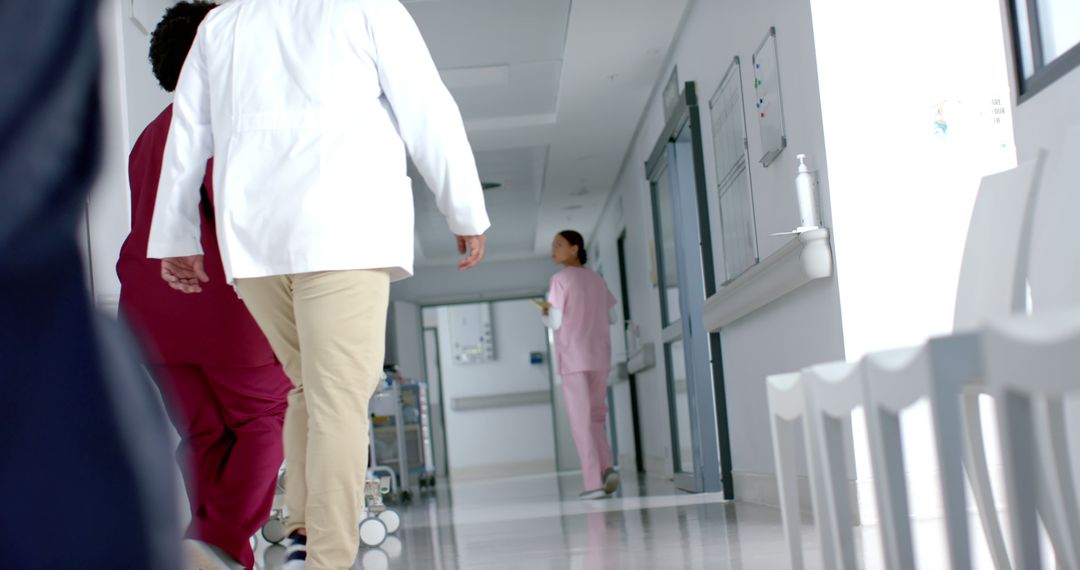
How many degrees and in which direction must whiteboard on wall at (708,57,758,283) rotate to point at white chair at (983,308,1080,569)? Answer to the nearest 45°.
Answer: approximately 90° to its left

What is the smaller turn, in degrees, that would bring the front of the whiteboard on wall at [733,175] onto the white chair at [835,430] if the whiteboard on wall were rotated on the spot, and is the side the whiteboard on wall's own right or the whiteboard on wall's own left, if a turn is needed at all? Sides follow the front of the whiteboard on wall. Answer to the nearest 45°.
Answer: approximately 90° to the whiteboard on wall's own left

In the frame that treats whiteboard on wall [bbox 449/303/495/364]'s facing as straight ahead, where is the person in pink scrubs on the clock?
The person in pink scrubs is roughly at 12 o'clock from the whiteboard on wall.

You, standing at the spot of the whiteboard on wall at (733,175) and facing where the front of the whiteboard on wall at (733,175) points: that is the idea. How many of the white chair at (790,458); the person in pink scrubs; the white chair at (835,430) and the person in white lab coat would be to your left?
3

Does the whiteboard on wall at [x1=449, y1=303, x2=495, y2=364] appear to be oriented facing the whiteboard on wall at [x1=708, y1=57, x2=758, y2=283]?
yes

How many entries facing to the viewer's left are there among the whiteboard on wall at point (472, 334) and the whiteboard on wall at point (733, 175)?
1

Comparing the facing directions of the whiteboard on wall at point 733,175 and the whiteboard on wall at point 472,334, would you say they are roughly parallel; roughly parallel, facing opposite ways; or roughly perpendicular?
roughly perpendicular

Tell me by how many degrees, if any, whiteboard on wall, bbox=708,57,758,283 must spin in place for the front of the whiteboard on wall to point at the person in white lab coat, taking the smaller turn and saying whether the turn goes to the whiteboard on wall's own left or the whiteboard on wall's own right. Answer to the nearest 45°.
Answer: approximately 90° to the whiteboard on wall's own left

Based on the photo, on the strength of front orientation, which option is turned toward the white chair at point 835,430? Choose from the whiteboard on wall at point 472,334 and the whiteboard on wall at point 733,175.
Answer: the whiteboard on wall at point 472,334

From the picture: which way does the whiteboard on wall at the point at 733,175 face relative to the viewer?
to the viewer's left

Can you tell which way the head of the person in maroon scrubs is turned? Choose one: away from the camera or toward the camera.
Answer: away from the camera

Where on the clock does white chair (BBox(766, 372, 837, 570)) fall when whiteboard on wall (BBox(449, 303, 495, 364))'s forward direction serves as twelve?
The white chair is roughly at 12 o'clock from the whiteboard on wall.
